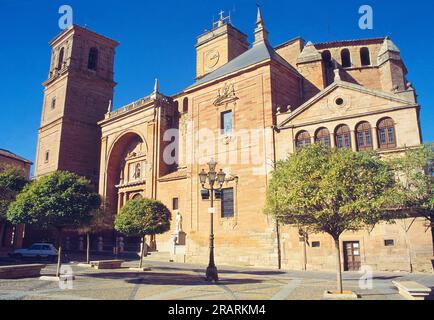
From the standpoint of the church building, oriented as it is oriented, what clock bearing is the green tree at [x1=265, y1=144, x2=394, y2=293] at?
The green tree is roughly at 10 o'clock from the church building.

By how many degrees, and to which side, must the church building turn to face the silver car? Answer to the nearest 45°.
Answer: approximately 45° to its right

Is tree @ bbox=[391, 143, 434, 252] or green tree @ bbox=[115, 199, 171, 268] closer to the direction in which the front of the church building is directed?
the green tree

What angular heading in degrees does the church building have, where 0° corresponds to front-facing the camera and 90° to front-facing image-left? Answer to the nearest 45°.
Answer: approximately 45°

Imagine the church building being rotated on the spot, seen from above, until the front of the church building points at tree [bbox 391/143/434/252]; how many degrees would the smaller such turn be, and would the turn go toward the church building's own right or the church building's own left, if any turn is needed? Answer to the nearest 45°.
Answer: approximately 90° to the church building's own left
